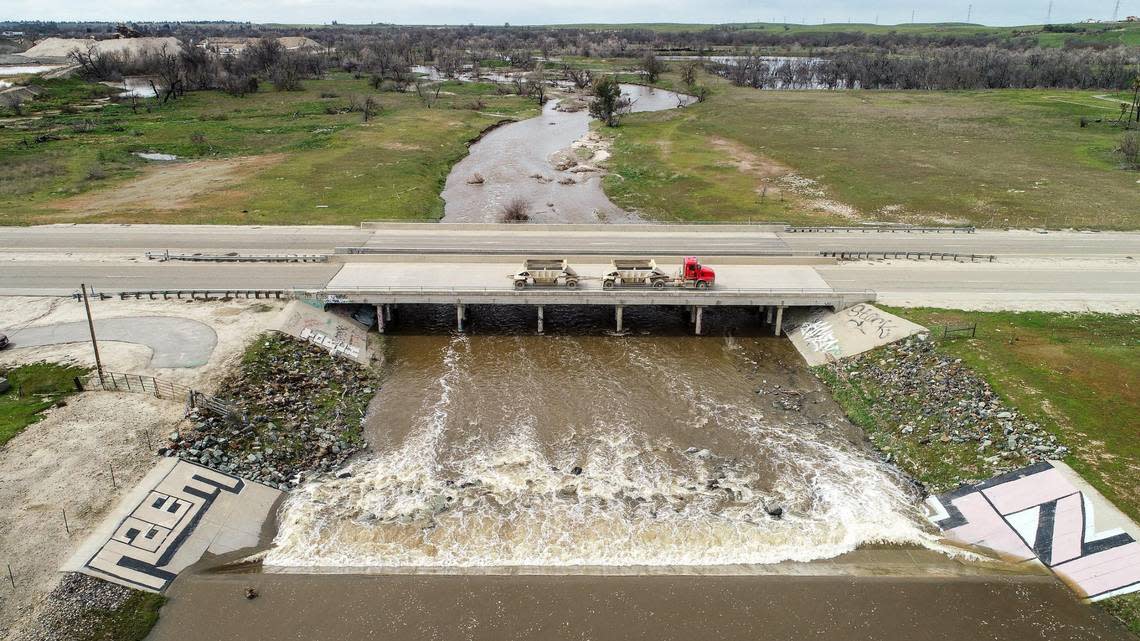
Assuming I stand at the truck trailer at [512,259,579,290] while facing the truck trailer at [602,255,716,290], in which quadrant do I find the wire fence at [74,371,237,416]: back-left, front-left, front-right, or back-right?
back-right

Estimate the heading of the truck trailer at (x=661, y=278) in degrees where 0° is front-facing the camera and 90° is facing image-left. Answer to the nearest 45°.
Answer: approximately 270°

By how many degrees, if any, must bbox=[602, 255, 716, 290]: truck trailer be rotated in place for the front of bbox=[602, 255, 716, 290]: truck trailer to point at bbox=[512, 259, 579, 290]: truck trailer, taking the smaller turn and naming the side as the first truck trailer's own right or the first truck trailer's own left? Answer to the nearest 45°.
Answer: approximately 180°

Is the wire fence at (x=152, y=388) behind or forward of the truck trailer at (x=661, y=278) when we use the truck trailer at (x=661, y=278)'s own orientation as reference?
behind

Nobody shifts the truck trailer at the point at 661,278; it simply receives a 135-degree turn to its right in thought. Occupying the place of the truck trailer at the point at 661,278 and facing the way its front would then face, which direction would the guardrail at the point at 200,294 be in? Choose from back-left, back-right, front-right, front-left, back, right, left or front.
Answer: front-right
